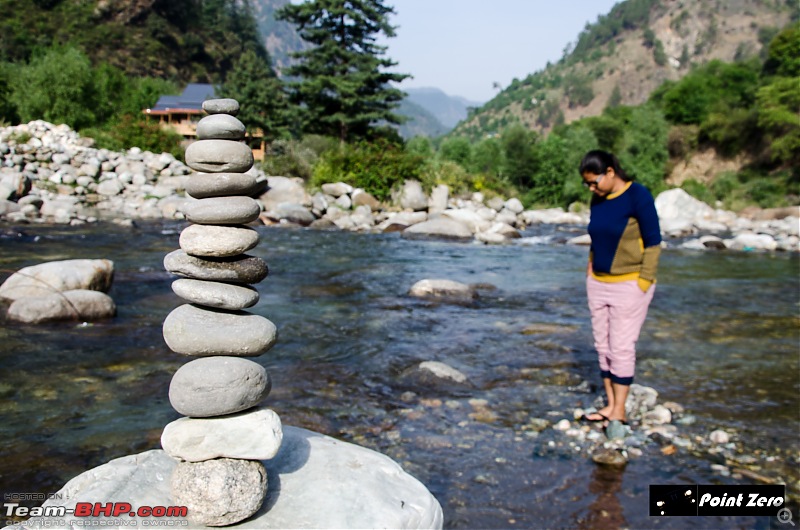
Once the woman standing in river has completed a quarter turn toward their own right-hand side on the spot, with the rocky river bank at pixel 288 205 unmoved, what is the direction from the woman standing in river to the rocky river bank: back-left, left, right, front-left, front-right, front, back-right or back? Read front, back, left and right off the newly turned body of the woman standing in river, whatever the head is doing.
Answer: front

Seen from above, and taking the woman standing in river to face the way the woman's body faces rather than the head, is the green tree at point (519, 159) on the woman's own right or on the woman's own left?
on the woman's own right

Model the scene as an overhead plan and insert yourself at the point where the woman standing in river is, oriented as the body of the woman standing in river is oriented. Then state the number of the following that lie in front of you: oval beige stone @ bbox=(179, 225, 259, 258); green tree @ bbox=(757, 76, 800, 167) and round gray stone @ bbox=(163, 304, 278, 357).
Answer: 2

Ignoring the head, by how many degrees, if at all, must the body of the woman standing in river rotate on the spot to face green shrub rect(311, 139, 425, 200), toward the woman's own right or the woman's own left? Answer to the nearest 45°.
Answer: approximately 90° to the woman's own right

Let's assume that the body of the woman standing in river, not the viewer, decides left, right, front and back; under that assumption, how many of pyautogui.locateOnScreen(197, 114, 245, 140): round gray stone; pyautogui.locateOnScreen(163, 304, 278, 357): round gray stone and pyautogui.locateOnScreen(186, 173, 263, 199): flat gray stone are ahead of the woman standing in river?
3

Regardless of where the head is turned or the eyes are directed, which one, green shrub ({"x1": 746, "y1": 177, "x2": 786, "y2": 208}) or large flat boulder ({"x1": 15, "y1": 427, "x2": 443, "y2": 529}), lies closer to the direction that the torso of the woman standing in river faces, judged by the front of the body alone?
the large flat boulder

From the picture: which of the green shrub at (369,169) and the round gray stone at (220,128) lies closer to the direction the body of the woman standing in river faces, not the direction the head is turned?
the round gray stone

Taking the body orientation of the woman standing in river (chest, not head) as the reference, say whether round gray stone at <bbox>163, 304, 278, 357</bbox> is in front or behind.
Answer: in front

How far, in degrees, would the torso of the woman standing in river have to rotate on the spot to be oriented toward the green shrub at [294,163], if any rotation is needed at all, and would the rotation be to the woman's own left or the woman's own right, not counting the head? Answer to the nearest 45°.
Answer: approximately 90° to the woman's own right

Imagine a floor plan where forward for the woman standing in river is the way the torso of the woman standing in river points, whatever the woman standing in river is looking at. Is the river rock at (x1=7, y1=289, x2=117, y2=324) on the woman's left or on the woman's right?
on the woman's right

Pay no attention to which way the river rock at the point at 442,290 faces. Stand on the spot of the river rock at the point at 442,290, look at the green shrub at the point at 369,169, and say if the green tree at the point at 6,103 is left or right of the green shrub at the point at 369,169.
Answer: left

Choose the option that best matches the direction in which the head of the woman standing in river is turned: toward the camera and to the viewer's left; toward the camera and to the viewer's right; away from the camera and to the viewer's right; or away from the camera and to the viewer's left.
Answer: toward the camera and to the viewer's left

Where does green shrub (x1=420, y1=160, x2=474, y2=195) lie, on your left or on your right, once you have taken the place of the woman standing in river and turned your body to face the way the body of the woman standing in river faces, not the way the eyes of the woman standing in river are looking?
on your right

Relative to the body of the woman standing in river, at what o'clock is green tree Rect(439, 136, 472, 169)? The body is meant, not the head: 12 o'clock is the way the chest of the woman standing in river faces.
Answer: The green tree is roughly at 4 o'clock from the woman standing in river.

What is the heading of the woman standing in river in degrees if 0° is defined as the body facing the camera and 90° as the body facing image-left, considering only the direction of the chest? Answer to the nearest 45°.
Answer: approximately 45°

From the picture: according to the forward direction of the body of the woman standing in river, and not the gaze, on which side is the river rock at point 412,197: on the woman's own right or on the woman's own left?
on the woman's own right

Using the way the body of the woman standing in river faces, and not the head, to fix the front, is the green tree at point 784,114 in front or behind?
behind

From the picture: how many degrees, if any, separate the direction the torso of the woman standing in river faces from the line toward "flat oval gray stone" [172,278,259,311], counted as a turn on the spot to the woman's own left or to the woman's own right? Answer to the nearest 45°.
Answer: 0° — they already face it
